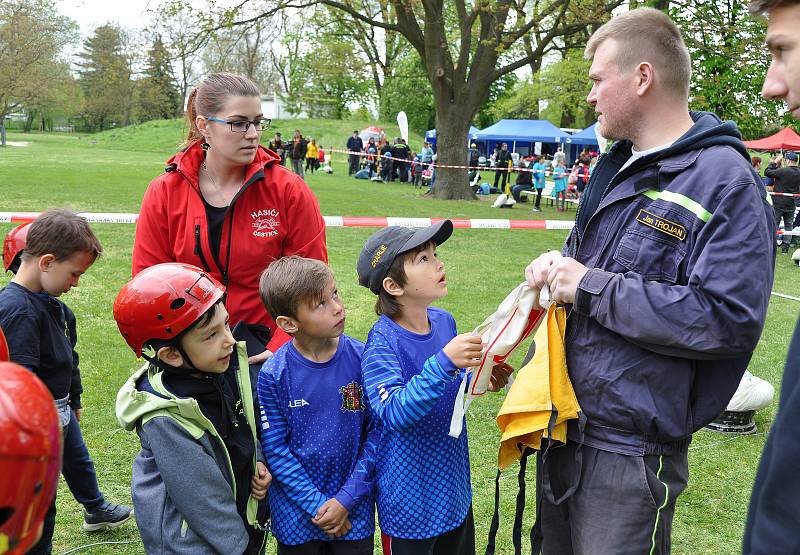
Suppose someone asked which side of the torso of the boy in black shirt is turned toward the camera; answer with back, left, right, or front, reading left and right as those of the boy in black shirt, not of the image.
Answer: right

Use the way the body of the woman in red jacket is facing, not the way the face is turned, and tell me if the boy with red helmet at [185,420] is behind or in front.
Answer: in front

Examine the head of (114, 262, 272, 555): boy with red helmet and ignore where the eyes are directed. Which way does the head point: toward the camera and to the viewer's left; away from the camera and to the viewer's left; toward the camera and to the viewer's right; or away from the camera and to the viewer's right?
toward the camera and to the viewer's right

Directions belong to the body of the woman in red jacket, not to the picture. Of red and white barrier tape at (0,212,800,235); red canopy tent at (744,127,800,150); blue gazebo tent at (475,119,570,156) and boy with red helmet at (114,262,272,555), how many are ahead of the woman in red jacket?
1

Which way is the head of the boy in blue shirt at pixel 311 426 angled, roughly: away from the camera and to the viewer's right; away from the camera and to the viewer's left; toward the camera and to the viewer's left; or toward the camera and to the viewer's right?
toward the camera and to the viewer's right

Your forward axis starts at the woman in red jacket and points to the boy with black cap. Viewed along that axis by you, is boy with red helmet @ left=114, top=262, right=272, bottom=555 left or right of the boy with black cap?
right

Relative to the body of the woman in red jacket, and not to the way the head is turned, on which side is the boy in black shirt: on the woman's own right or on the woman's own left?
on the woman's own right

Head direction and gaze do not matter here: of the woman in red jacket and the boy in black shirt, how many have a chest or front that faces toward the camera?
1

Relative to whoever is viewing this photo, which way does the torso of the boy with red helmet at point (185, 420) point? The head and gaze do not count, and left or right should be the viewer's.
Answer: facing the viewer and to the right of the viewer

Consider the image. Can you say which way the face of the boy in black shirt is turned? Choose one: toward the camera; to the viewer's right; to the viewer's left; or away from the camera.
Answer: to the viewer's right

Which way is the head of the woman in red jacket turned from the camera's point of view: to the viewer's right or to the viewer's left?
to the viewer's right

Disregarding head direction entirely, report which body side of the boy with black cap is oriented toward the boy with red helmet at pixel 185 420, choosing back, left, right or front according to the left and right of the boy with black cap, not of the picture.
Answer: right

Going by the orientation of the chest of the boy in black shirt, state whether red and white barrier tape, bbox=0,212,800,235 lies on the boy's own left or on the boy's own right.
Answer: on the boy's own left

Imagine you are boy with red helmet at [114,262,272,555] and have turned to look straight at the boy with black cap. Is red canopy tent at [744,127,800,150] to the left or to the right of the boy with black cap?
left

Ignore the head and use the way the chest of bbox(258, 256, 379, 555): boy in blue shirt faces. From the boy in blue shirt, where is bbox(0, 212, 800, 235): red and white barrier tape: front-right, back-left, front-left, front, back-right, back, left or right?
back-left
